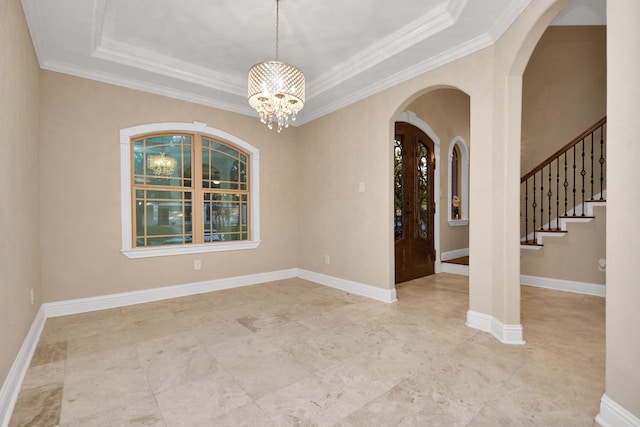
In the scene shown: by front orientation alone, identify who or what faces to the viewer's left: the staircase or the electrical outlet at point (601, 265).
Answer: the staircase

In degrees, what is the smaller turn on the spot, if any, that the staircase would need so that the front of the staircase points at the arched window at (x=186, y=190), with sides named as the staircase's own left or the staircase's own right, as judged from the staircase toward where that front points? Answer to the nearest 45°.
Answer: approximately 45° to the staircase's own left

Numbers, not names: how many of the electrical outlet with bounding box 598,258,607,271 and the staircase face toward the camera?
1

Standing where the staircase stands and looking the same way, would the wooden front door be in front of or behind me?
in front

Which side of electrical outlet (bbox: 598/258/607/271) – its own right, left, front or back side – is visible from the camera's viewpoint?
front

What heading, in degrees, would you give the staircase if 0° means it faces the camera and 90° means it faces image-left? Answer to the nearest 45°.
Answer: approximately 90°

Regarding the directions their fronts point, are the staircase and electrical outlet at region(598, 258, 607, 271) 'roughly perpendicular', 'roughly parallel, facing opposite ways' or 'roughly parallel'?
roughly perpendicular
